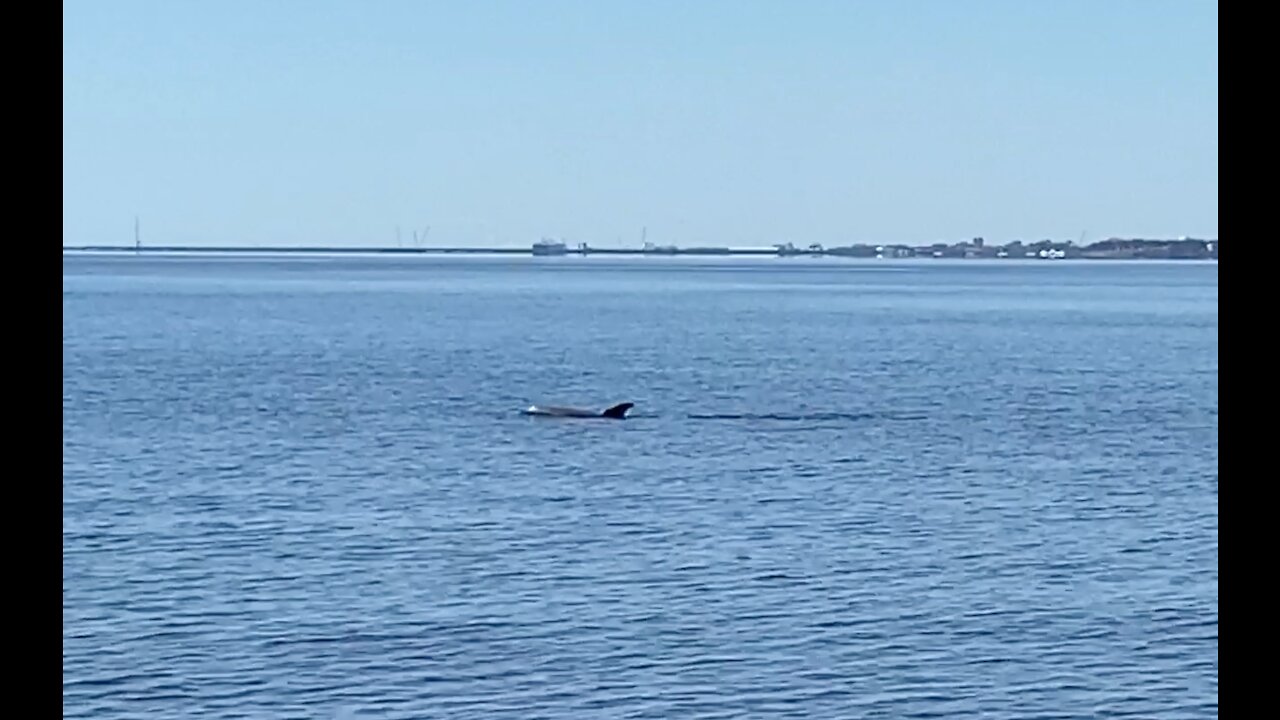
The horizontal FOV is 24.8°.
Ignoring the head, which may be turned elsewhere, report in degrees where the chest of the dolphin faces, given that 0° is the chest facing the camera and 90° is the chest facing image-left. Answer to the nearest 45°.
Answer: approximately 90°
